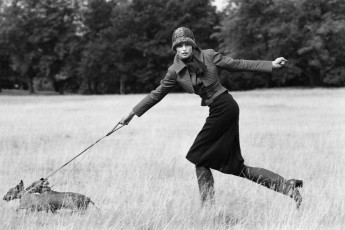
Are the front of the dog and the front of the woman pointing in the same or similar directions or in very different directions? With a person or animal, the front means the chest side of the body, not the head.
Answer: same or similar directions

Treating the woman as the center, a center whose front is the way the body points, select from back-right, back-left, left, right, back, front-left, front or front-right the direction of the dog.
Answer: front-right

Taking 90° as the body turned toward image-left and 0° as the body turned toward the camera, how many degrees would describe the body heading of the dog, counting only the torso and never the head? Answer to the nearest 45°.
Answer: approximately 90°

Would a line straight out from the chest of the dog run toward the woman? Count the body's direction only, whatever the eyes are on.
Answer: no

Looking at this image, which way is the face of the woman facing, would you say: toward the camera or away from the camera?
toward the camera

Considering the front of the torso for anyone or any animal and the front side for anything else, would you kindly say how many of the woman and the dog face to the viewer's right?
0

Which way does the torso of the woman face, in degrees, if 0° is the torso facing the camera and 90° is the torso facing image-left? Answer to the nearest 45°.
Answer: approximately 45°
